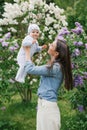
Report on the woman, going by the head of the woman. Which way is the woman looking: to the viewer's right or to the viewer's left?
to the viewer's left

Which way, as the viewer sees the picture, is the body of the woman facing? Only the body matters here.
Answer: to the viewer's left

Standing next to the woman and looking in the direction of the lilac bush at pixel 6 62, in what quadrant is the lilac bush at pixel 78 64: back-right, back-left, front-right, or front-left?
front-right

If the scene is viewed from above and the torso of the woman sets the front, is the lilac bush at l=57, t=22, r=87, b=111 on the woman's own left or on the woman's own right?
on the woman's own right
